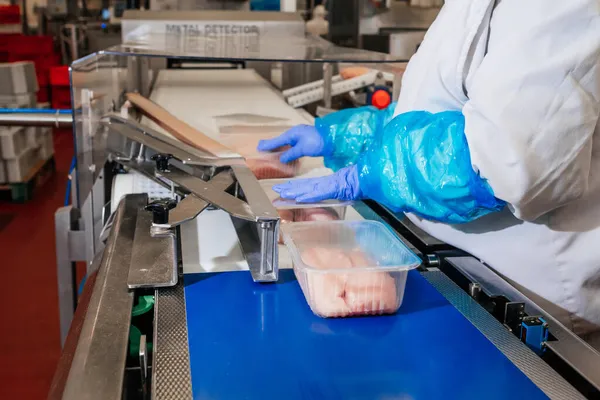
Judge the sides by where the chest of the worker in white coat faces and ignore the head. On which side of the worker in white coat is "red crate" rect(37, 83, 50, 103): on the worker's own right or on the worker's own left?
on the worker's own right

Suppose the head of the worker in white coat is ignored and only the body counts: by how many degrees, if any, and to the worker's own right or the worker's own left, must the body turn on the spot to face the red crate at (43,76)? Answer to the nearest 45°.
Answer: approximately 45° to the worker's own right

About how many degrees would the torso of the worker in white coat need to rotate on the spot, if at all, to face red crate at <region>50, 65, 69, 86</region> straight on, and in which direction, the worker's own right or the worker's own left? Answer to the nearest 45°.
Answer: approximately 45° to the worker's own right

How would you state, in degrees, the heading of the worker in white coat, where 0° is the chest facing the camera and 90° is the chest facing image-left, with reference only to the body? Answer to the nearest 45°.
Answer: approximately 90°

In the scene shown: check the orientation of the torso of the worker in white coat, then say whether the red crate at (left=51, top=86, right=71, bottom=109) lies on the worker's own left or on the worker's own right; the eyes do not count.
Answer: on the worker's own right

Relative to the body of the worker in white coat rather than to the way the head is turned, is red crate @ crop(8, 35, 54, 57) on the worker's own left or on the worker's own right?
on the worker's own right

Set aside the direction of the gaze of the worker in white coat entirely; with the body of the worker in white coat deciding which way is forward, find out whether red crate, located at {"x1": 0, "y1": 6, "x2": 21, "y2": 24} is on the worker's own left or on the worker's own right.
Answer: on the worker's own right
